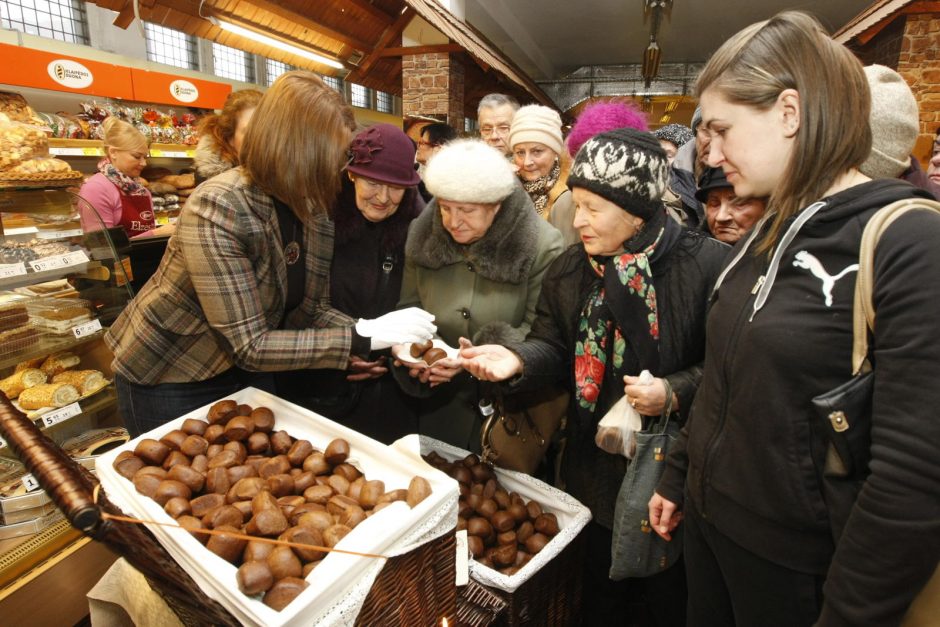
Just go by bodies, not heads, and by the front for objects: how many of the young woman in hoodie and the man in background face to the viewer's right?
0

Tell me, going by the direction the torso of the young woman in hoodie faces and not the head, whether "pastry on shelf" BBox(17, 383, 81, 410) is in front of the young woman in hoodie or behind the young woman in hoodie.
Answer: in front

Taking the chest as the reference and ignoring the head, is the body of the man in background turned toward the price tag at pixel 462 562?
yes

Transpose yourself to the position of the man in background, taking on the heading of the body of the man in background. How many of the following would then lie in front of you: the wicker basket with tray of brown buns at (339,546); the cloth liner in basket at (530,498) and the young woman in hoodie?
3

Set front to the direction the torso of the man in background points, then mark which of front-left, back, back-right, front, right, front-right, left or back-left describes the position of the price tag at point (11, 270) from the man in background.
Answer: front-right

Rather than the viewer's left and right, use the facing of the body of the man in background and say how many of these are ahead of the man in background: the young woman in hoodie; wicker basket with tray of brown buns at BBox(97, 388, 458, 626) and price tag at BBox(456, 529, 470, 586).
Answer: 3

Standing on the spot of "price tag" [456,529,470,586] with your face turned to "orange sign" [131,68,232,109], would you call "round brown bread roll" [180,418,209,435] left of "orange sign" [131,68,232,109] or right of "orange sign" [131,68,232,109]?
left

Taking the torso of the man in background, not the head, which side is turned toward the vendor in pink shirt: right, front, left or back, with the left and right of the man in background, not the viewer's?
right

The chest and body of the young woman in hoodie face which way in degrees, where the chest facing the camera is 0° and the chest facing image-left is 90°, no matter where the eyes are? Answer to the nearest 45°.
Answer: approximately 45°

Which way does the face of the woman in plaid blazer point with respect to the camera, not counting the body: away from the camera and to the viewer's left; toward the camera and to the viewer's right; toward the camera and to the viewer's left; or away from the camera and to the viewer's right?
away from the camera and to the viewer's right

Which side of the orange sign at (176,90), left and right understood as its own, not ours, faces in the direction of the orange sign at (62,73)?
right

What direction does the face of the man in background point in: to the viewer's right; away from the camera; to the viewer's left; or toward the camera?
toward the camera

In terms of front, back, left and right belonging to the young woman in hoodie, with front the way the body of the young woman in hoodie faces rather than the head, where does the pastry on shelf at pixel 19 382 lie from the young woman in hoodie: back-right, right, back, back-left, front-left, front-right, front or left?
front-right

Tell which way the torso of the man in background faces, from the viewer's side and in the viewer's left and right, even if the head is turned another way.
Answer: facing the viewer
